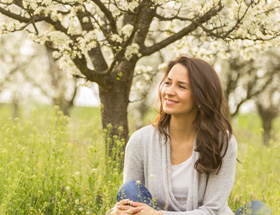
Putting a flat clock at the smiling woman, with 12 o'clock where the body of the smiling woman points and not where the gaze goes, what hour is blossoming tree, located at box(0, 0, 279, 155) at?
The blossoming tree is roughly at 5 o'clock from the smiling woman.

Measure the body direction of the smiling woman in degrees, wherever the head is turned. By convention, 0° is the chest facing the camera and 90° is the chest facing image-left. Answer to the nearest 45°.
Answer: approximately 0°

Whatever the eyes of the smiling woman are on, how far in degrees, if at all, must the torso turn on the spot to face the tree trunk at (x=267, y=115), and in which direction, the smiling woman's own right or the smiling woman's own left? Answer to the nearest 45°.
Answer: approximately 180°
